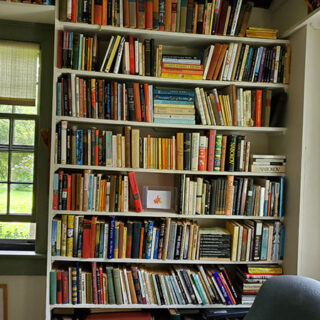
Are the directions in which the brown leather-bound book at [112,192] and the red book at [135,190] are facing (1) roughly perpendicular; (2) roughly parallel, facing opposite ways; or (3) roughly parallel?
roughly parallel

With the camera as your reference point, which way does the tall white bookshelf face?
facing the viewer
